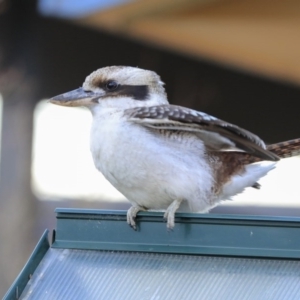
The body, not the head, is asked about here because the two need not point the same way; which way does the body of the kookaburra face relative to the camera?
to the viewer's left
